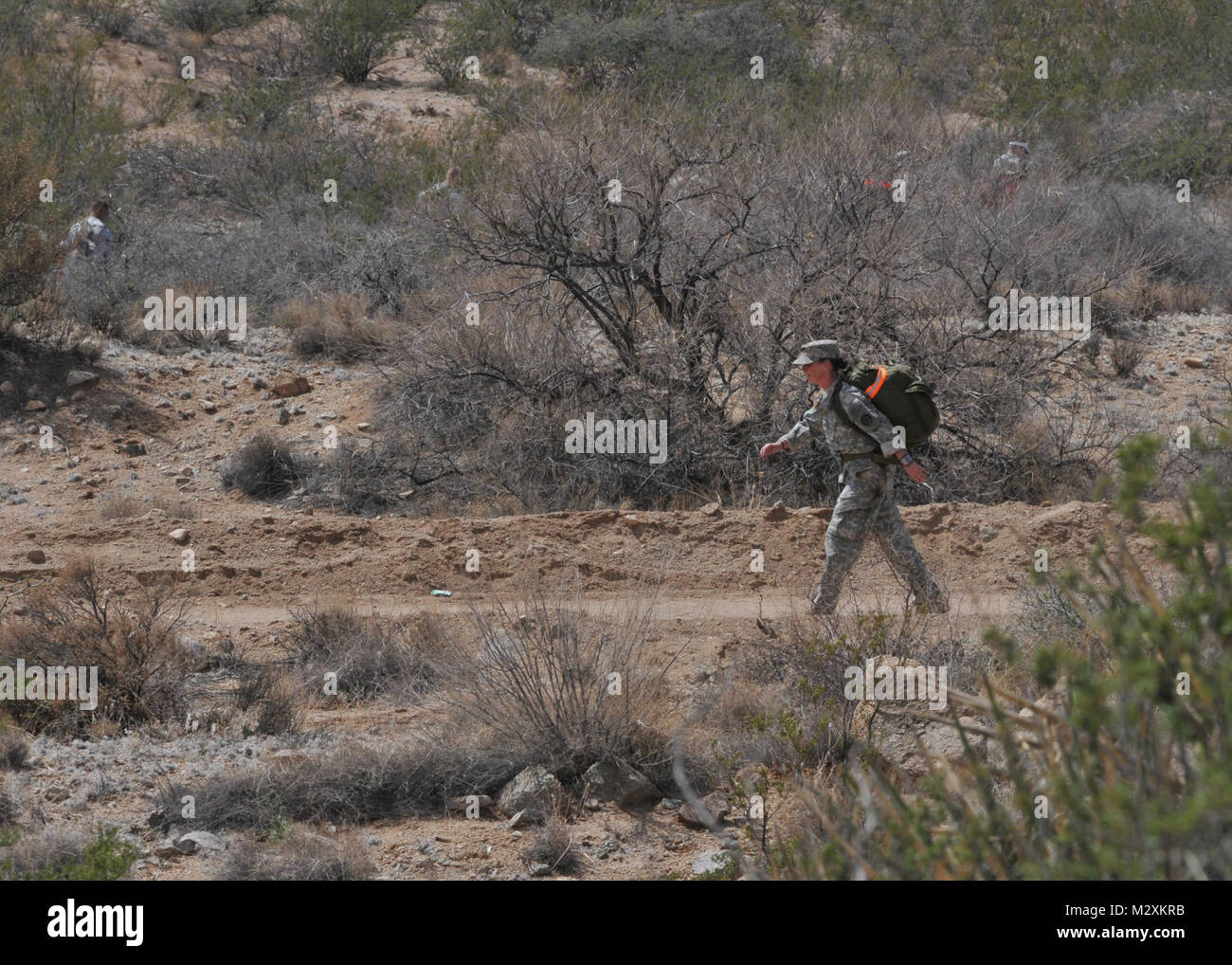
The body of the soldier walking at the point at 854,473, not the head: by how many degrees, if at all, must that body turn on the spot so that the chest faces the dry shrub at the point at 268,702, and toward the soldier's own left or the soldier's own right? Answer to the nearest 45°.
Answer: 0° — they already face it

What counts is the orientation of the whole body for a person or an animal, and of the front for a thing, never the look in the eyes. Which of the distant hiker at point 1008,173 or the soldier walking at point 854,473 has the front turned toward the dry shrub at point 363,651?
the soldier walking

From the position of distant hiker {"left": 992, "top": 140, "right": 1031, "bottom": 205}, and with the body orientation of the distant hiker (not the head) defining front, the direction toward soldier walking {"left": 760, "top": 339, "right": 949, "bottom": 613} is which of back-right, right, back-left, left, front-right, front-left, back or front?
right

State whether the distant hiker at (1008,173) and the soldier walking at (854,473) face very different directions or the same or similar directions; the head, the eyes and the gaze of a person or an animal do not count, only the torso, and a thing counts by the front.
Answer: very different directions

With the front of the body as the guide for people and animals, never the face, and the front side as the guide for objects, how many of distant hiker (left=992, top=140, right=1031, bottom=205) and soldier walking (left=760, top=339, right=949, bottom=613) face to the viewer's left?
1

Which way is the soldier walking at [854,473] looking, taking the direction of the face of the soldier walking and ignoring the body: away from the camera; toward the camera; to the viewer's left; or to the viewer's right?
to the viewer's left

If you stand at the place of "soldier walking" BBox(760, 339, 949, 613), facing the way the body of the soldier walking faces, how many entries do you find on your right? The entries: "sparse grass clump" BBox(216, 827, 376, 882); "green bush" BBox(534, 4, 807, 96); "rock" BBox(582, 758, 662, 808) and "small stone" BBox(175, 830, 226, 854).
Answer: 1

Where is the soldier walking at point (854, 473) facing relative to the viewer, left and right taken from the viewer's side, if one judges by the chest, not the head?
facing to the left of the viewer

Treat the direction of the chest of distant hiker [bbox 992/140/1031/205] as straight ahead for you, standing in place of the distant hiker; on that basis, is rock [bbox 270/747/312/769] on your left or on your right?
on your right
